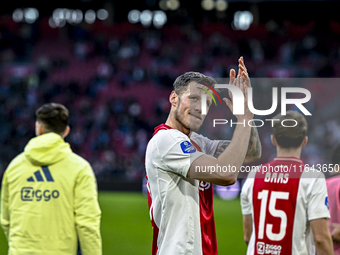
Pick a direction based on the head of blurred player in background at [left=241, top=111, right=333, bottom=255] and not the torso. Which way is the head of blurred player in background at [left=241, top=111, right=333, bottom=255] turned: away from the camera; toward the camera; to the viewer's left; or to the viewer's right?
away from the camera

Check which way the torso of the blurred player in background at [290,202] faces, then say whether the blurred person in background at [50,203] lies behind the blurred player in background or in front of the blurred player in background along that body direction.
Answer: behind

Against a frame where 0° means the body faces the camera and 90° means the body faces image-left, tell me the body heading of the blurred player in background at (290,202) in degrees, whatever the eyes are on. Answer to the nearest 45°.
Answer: approximately 225°
